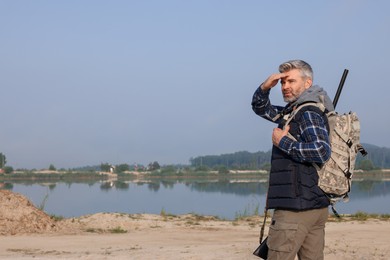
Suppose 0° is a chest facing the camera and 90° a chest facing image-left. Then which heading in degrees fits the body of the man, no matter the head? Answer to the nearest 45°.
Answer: approximately 90°

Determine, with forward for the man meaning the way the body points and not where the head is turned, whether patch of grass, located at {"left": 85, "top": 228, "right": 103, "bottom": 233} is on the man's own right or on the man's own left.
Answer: on the man's own right

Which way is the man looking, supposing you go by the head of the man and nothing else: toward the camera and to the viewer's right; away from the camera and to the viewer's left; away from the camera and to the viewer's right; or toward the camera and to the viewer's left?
toward the camera and to the viewer's left

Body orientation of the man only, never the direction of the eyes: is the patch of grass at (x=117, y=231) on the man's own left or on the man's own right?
on the man's own right
